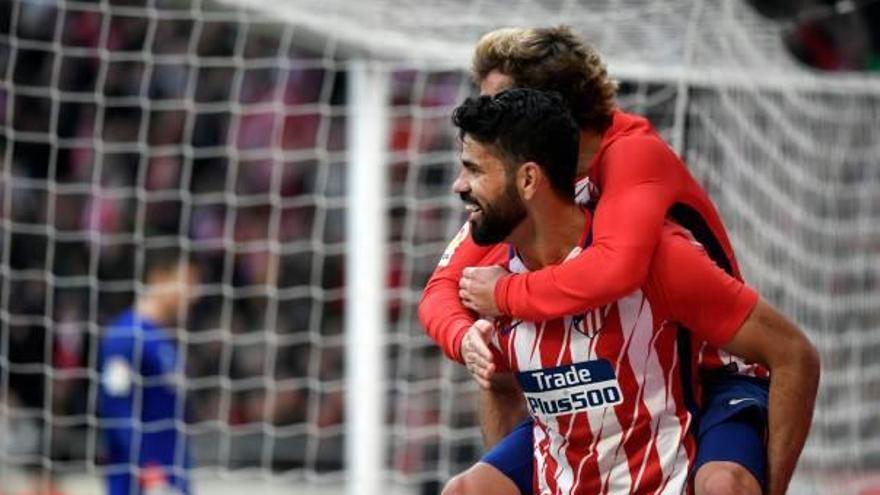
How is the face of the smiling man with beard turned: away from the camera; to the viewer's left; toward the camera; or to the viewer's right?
to the viewer's left

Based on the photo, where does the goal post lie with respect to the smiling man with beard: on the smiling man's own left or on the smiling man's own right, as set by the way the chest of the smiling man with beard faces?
on the smiling man's own right

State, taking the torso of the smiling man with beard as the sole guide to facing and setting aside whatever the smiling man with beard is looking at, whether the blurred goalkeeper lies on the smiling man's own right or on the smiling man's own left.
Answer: on the smiling man's own right

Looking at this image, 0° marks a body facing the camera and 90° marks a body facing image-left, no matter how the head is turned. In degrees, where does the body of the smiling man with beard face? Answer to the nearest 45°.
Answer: approximately 45°
